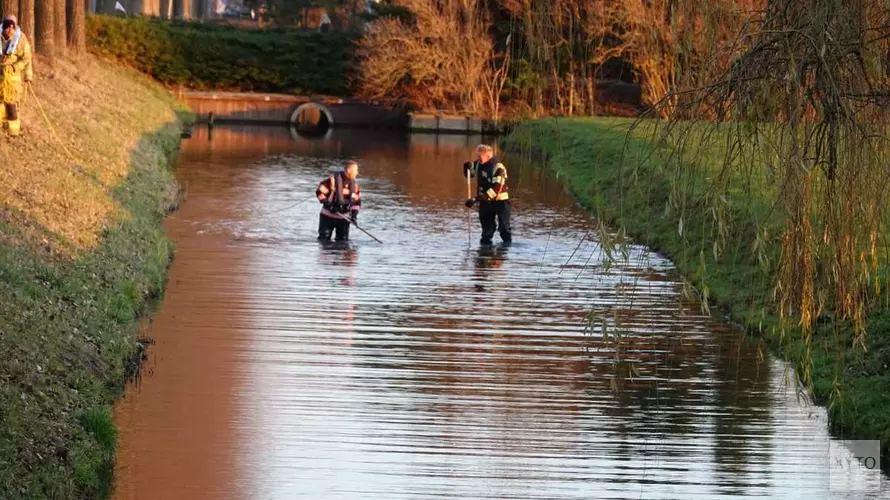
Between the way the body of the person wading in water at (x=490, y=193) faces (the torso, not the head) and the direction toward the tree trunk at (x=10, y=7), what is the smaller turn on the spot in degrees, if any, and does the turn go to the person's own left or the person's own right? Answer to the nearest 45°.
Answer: approximately 90° to the person's own right

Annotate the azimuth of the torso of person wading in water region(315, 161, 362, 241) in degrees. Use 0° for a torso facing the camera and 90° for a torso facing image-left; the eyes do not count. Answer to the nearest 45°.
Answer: approximately 315°

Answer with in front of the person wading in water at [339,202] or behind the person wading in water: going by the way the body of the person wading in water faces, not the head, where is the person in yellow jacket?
behind

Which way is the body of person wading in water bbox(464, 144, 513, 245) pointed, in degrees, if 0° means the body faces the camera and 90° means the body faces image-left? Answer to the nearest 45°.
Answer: approximately 45°

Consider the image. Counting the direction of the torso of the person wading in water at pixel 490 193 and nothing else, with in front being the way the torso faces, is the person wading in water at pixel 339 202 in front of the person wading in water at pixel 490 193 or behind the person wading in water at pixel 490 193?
in front

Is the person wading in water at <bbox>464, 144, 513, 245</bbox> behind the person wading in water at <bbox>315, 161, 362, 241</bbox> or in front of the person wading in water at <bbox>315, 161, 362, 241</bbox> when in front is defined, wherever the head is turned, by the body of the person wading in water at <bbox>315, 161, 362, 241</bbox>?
in front

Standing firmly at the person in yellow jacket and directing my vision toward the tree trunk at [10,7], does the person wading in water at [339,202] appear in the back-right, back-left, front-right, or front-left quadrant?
back-right

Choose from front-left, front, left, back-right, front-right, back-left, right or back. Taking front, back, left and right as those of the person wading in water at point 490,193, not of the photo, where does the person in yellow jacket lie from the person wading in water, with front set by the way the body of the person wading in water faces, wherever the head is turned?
front-right
